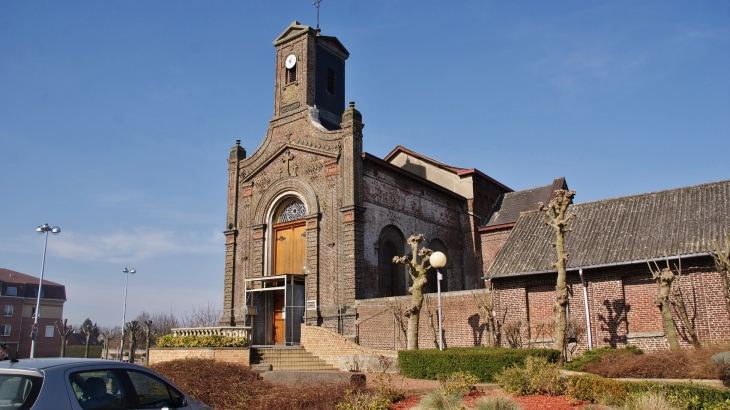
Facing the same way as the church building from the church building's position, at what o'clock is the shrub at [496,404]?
The shrub is roughly at 10 o'clock from the church building.

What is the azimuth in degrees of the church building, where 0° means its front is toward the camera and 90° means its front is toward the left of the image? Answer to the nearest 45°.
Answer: approximately 45°

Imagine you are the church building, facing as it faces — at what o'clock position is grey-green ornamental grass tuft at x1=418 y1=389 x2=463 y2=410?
The grey-green ornamental grass tuft is roughly at 10 o'clock from the church building.

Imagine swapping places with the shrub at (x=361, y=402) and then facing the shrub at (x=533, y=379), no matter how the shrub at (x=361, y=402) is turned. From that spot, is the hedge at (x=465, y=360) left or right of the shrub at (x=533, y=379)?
left

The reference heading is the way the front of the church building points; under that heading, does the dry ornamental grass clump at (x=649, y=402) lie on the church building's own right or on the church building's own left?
on the church building's own left

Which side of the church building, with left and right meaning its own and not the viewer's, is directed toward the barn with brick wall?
left

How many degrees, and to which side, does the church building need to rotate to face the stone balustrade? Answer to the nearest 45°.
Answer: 0° — it already faces it

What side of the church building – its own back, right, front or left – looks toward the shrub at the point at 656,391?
left

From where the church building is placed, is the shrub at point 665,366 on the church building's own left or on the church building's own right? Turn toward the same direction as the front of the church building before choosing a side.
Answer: on the church building's own left
